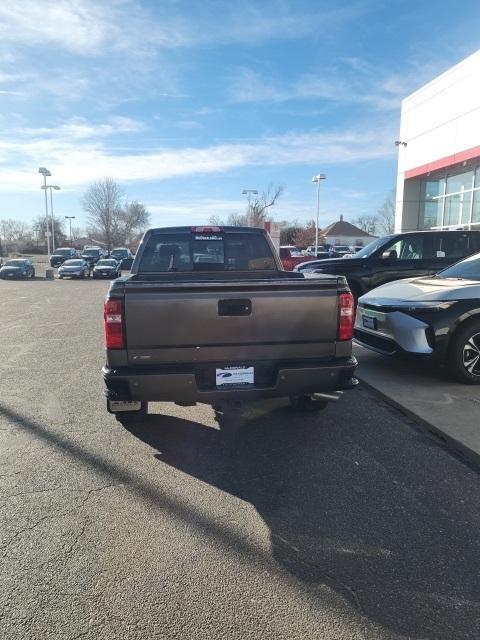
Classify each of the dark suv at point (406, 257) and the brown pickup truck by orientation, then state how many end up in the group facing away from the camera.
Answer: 1

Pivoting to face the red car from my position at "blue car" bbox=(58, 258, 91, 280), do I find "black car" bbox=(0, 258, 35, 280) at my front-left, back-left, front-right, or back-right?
back-right

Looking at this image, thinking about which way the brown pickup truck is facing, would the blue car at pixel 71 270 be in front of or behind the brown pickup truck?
in front

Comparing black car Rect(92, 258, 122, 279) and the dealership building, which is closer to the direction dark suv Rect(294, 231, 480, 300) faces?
the black car

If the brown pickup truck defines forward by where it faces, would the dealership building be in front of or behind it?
in front

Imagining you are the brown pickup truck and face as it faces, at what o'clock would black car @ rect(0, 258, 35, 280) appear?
The black car is roughly at 11 o'clock from the brown pickup truck.

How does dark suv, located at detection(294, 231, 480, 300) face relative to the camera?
to the viewer's left

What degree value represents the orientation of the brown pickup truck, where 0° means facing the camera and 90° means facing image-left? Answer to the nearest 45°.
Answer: approximately 180°

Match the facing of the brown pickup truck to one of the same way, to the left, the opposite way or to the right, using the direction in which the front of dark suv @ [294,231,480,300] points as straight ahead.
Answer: to the right

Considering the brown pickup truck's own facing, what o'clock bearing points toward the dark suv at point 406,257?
The dark suv is roughly at 1 o'clock from the brown pickup truck.

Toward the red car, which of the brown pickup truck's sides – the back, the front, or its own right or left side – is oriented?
front

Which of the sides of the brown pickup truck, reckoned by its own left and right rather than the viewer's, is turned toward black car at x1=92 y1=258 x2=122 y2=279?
front

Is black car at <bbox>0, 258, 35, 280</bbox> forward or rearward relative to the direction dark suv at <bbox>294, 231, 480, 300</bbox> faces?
forward

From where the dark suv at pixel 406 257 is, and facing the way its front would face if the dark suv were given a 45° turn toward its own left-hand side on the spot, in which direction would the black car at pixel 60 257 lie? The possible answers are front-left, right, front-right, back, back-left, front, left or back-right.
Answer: right

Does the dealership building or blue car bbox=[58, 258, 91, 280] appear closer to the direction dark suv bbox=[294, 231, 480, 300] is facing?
the blue car
